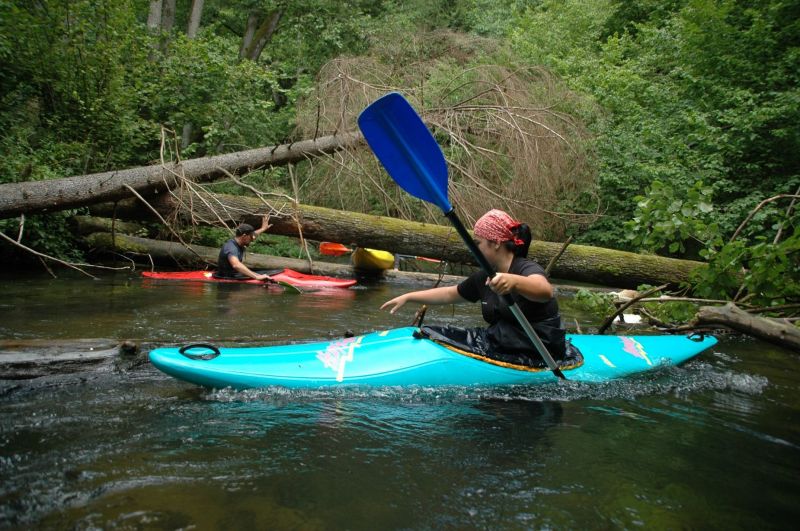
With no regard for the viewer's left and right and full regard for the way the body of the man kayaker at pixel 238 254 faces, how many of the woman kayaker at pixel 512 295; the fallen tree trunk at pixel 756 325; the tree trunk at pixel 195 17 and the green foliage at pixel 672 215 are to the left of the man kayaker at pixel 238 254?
1

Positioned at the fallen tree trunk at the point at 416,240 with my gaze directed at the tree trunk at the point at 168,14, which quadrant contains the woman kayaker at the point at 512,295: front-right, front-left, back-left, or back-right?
back-left

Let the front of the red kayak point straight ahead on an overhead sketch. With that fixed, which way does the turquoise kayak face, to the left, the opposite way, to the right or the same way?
the opposite way

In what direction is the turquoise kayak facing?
to the viewer's left

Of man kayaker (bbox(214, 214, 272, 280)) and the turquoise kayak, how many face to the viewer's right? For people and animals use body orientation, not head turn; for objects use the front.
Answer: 1

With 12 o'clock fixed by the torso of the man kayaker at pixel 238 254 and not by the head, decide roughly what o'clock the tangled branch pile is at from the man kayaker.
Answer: The tangled branch pile is roughly at 12 o'clock from the man kayaker.

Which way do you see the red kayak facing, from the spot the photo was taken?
facing to the right of the viewer

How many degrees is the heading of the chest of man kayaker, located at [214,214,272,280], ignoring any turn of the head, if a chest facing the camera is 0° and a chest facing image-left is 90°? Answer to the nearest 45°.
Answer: approximately 270°
